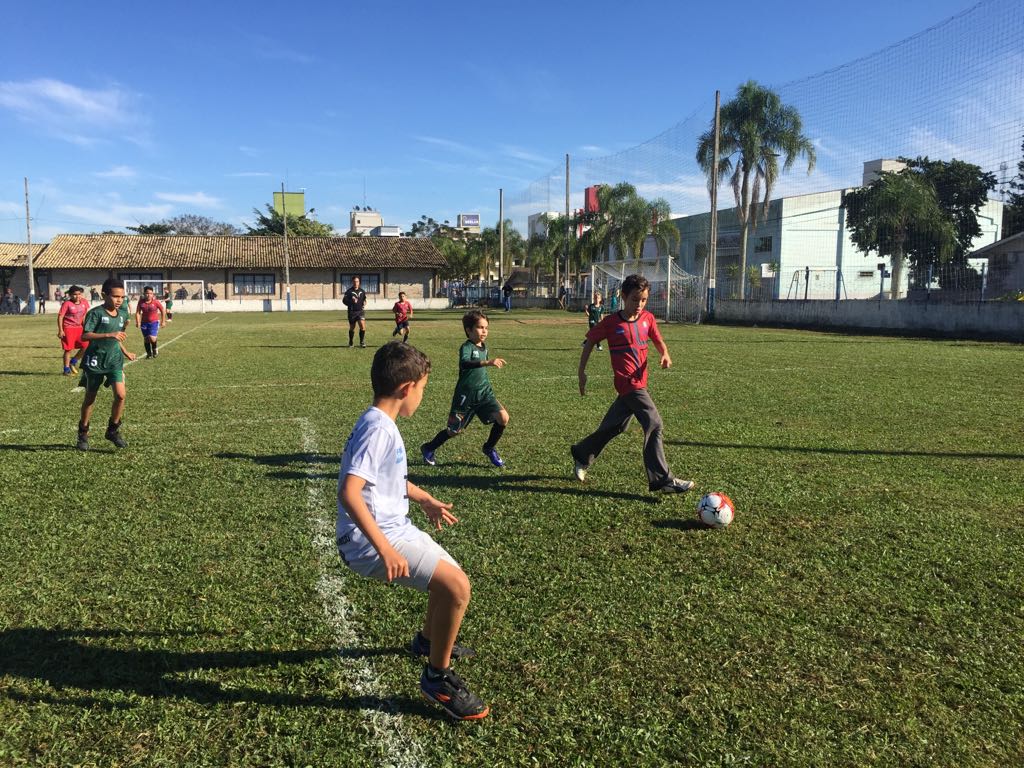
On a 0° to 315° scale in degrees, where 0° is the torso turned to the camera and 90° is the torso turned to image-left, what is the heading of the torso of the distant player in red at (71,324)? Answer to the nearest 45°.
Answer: approximately 315°

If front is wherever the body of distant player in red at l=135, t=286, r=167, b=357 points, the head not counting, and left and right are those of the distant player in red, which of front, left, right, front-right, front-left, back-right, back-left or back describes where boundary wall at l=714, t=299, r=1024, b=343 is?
left

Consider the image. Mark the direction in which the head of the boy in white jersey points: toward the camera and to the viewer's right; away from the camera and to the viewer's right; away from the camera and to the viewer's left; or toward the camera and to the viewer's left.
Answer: away from the camera and to the viewer's right

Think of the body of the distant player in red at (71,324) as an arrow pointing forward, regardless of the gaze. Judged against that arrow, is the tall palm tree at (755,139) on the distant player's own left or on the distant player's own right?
on the distant player's own left

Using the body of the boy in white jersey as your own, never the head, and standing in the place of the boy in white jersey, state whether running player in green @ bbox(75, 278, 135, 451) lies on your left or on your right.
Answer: on your left

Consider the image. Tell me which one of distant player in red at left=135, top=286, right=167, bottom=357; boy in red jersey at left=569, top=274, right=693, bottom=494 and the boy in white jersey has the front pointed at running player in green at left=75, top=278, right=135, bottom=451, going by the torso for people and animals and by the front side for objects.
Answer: the distant player in red

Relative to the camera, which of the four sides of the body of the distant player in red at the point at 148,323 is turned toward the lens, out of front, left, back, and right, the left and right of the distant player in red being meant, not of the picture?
front

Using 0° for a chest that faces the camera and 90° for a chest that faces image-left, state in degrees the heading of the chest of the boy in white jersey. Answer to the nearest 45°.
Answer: approximately 270°

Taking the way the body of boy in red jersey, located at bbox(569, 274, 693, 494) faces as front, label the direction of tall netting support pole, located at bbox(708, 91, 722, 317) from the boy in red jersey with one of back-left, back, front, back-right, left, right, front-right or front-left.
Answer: back-left
